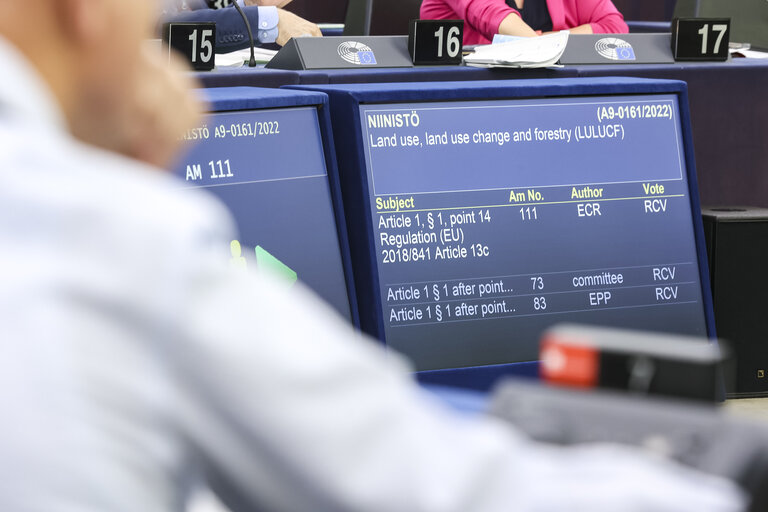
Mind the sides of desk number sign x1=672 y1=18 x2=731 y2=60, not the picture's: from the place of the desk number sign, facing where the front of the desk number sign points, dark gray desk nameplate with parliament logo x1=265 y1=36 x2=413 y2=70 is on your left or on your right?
on your right

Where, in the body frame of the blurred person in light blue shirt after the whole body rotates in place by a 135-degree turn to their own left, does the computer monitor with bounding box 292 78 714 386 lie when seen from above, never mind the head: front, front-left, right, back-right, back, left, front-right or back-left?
right

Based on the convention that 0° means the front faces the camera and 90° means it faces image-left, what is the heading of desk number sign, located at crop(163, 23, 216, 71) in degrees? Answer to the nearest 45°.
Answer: approximately 0°

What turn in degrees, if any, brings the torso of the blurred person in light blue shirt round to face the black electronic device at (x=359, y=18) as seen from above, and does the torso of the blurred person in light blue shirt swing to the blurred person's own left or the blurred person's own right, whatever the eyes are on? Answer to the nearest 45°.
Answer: approximately 45° to the blurred person's own left

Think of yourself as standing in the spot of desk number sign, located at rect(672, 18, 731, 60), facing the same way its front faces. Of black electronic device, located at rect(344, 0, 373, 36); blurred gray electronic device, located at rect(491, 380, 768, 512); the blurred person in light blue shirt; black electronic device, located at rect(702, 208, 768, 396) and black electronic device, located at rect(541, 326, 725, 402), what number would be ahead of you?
4

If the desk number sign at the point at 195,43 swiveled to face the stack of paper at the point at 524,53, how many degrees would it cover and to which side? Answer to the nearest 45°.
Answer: approximately 90° to its left

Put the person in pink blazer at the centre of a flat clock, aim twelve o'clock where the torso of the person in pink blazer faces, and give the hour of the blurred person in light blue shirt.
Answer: The blurred person in light blue shirt is roughly at 12 o'clock from the person in pink blazer.

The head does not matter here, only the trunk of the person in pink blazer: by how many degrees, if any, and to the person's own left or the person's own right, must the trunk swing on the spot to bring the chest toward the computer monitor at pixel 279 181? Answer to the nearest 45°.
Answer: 0° — they already face it

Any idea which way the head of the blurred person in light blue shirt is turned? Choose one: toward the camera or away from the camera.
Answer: away from the camera

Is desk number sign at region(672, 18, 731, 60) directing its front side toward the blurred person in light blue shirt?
yes

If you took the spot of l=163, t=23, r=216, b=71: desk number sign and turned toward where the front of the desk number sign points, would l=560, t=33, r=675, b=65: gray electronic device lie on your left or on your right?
on your left

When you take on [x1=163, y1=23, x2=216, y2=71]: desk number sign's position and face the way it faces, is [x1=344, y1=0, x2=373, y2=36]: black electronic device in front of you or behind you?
behind

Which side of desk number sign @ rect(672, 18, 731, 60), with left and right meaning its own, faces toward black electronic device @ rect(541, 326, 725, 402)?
front
